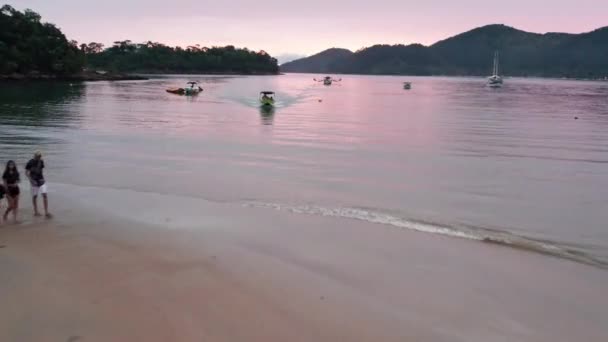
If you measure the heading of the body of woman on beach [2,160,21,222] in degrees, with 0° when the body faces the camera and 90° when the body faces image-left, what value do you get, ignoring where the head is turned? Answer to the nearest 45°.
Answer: approximately 0°

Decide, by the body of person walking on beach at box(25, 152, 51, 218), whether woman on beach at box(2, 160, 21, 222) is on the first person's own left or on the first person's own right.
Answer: on the first person's own right

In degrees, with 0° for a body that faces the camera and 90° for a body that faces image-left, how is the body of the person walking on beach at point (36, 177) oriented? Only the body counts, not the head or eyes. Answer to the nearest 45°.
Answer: approximately 315°

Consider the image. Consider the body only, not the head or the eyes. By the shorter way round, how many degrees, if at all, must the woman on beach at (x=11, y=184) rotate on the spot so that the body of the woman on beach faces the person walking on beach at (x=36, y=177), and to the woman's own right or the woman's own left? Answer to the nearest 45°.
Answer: approximately 135° to the woman's own left
